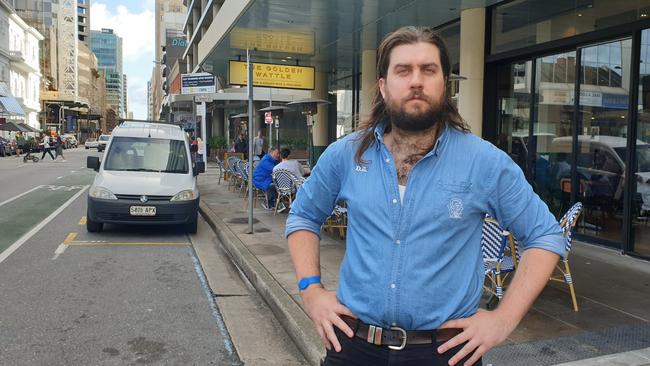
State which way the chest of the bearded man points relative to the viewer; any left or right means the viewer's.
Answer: facing the viewer

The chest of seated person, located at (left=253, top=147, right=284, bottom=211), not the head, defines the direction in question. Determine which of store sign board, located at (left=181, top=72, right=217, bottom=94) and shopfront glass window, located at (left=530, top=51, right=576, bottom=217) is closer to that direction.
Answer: the shopfront glass window

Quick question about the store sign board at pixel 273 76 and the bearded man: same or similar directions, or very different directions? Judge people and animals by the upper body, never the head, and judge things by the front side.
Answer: same or similar directions

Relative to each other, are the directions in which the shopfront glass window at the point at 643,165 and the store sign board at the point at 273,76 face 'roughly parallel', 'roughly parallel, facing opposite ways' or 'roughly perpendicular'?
roughly perpendicular

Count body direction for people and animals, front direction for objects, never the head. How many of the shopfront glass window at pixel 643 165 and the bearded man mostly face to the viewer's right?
0

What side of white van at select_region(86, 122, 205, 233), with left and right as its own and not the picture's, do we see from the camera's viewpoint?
front

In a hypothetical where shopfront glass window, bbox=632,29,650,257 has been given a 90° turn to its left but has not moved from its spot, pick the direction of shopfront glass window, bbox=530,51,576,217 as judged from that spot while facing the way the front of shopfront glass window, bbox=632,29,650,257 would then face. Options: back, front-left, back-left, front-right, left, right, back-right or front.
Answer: back

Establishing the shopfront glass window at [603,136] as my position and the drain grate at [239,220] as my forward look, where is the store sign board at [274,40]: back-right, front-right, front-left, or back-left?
front-right

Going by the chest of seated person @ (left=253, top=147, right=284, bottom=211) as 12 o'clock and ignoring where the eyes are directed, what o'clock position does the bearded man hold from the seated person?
The bearded man is roughly at 3 o'clock from the seated person.

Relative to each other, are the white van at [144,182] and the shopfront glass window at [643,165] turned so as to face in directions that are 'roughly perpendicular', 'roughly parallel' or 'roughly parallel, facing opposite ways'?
roughly perpendicular

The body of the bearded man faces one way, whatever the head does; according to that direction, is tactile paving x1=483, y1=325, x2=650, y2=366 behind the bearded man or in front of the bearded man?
behind

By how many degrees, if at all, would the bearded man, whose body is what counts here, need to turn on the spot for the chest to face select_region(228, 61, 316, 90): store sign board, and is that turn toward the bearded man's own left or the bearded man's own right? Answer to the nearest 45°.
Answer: approximately 180°

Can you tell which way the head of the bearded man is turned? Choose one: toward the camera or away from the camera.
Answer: toward the camera
